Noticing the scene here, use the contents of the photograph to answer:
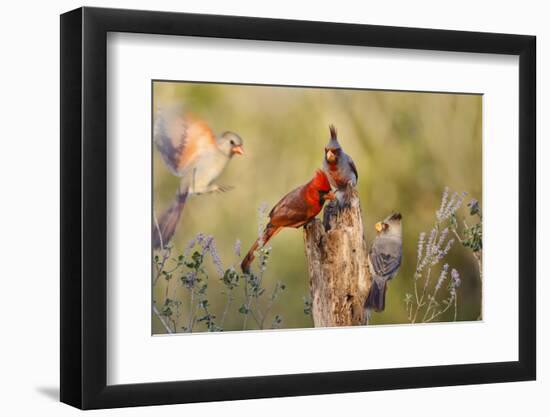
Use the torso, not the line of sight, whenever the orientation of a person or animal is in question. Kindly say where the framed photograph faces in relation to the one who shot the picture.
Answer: facing the viewer and to the right of the viewer
